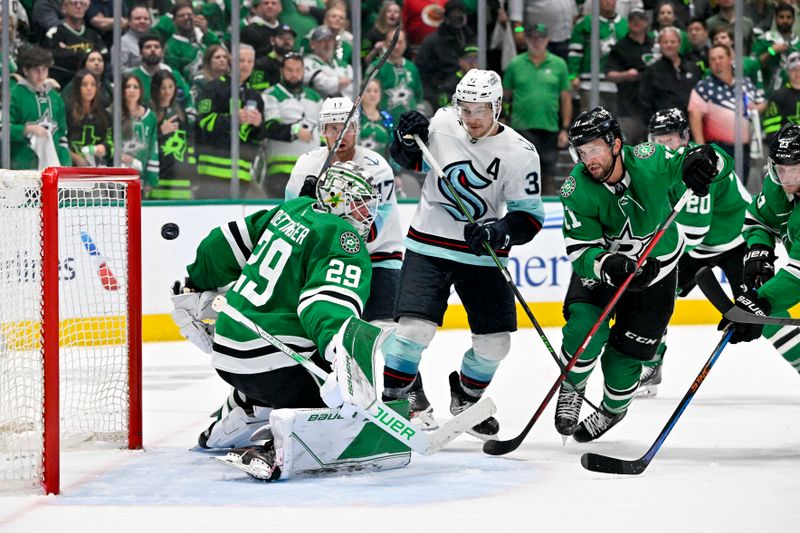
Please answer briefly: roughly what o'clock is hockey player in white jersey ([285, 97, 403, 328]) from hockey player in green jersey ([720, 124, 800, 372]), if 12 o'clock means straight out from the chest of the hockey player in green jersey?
The hockey player in white jersey is roughly at 2 o'clock from the hockey player in green jersey.

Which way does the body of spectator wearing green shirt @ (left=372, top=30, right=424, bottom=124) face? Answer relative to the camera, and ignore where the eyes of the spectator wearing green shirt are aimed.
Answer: toward the camera

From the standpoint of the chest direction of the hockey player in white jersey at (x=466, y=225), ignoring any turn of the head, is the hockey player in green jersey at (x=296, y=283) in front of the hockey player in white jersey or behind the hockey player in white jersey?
in front

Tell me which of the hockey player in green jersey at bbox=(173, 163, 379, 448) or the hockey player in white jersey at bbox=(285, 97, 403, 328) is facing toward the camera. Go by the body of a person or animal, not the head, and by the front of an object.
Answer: the hockey player in white jersey

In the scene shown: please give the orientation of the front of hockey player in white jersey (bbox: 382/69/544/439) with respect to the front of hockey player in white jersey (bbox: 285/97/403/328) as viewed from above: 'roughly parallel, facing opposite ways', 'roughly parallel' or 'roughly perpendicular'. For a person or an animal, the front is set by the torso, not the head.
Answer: roughly parallel

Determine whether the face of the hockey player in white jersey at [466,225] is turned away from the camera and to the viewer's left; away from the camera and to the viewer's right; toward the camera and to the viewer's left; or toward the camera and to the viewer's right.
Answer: toward the camera and to the viewer's left

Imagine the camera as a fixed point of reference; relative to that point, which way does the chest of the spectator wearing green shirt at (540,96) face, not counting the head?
toward the camera

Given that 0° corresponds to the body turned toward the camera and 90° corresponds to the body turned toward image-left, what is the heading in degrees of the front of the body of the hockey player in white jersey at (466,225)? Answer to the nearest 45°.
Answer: approximately 0°

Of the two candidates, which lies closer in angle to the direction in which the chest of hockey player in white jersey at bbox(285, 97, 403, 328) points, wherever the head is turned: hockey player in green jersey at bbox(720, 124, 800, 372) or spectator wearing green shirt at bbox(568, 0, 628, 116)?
the hockey player in green jersey

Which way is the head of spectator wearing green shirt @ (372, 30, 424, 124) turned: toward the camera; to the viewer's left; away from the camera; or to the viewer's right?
toward the camera

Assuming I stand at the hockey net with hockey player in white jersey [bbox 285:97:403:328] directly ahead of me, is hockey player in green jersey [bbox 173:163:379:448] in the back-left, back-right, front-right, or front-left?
front-right

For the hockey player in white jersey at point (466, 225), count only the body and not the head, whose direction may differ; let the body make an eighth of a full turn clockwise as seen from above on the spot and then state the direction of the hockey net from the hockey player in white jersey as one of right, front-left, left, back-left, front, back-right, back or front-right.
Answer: front

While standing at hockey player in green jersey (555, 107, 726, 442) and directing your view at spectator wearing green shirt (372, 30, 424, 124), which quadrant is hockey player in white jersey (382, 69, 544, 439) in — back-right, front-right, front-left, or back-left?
front-left

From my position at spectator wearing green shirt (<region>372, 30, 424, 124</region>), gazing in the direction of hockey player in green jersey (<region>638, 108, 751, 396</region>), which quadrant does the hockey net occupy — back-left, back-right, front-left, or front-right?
front-right

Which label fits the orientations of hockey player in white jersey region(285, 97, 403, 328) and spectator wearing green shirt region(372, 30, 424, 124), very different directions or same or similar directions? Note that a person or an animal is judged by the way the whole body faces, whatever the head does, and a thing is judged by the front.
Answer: same or similar directions

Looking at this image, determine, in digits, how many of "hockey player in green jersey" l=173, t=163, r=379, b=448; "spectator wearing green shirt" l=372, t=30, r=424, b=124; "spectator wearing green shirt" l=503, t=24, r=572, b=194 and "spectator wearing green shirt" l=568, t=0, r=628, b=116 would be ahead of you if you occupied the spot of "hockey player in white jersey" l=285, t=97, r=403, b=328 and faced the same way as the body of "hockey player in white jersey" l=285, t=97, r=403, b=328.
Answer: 1

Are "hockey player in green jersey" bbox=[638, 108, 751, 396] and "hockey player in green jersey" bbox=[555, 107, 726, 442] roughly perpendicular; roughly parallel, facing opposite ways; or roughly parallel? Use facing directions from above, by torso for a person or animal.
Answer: roughly parallel

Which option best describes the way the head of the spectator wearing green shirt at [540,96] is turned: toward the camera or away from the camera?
toward the camera
